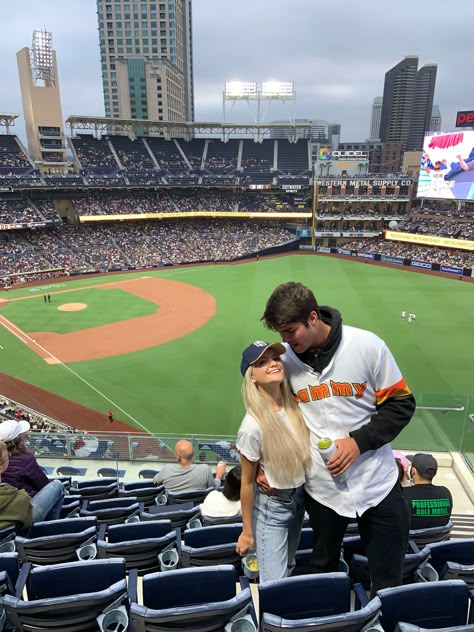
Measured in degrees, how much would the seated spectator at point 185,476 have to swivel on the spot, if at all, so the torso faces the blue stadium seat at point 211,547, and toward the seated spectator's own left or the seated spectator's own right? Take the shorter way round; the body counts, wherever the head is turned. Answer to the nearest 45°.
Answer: approximately 180°

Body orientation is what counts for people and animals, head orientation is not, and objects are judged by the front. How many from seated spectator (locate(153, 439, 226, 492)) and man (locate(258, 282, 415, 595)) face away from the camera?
1

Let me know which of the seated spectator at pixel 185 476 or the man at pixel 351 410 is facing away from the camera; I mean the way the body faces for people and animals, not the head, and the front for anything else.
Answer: the seated spectator

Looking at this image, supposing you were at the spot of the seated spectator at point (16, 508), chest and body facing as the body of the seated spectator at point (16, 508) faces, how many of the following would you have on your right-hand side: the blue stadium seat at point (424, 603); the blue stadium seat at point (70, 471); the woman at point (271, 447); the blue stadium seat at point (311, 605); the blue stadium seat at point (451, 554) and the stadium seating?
5

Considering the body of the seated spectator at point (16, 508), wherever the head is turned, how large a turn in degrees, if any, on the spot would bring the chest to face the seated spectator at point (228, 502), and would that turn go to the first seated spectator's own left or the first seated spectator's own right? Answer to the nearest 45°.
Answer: approximately 45° to the first seated spectator's own right

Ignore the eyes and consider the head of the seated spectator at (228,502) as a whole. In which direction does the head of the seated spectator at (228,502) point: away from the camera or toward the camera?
away from the camera

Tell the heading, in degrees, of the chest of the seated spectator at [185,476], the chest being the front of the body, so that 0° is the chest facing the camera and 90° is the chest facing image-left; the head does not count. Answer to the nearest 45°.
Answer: approximately 180°

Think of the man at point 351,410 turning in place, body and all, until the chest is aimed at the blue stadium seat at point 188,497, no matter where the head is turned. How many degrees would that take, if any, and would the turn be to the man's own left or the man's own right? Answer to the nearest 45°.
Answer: approximately 90° to the man's own right

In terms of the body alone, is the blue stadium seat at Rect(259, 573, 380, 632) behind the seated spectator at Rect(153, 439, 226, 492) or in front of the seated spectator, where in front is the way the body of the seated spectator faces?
behind

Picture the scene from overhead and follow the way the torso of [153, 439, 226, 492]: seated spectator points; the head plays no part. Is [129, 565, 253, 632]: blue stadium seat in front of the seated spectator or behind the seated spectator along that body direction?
behind

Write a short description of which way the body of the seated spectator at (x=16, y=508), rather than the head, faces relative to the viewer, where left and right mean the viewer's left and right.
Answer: facing away from the viewer and to the right of the viewer

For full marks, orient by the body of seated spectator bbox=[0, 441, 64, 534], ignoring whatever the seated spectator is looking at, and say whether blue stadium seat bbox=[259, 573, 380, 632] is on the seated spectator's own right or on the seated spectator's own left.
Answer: on the seated spectator's own right
